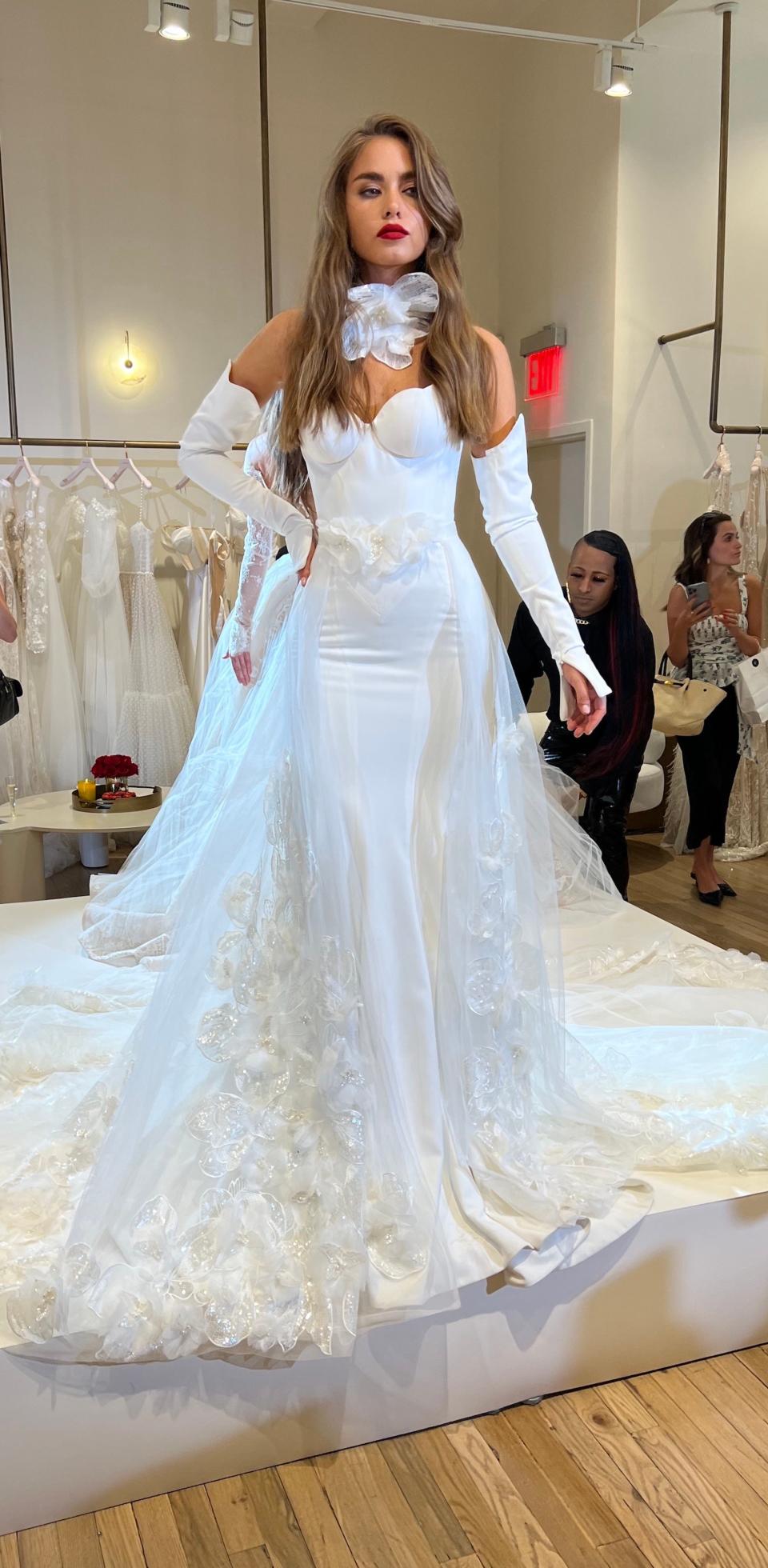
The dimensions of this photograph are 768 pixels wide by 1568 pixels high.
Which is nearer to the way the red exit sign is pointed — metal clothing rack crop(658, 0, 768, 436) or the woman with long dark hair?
the woman with long dark hair

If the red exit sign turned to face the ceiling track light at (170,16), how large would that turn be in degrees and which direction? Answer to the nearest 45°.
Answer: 0° — it already faces it

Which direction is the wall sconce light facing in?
toward the camera

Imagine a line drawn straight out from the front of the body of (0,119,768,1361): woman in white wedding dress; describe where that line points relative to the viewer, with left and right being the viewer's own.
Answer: facing the viewer

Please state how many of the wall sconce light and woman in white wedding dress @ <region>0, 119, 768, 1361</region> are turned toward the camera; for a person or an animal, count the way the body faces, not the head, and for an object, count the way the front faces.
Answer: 2

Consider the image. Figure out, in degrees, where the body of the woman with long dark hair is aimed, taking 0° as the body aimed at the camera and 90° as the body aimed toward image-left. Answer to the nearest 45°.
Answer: approximately 45°

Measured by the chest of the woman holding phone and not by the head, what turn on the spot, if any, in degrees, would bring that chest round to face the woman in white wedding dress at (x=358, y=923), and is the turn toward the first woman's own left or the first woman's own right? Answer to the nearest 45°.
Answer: approximately 45° to the first woman's own right
